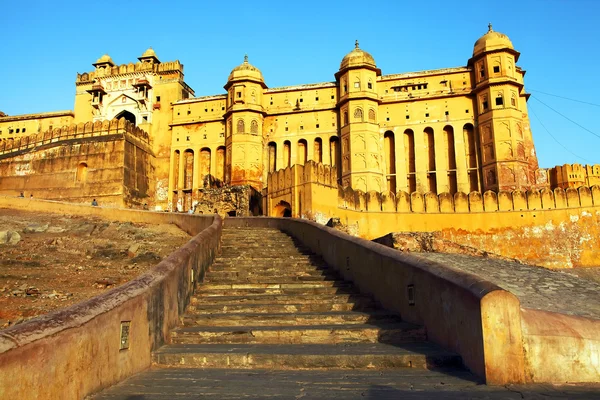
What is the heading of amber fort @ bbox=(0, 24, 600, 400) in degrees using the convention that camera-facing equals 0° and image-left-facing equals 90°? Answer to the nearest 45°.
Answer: approximately 0°
